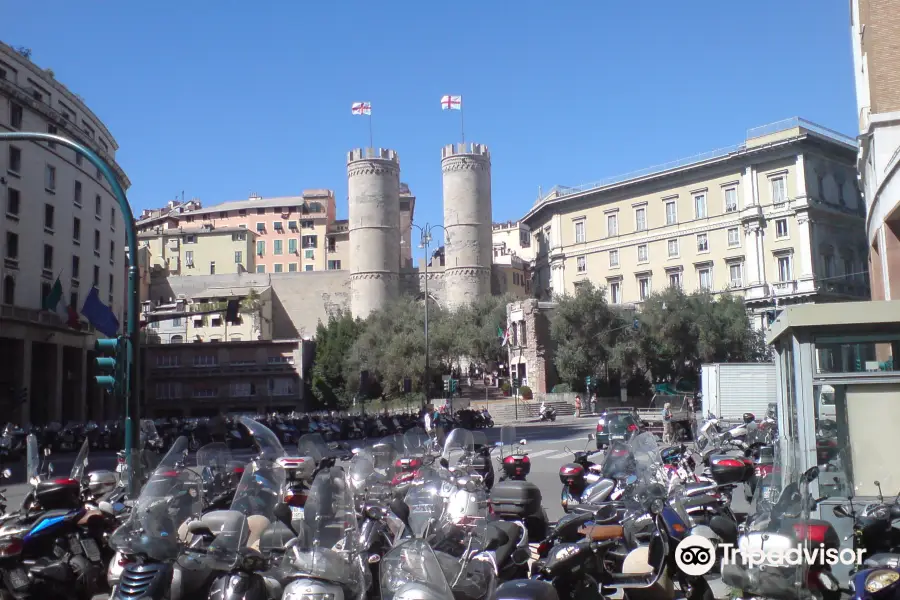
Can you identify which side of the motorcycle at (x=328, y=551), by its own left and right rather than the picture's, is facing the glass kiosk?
left

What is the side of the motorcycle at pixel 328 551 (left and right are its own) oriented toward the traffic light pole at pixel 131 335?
back

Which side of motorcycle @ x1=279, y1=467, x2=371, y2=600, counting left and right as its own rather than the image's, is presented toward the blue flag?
back

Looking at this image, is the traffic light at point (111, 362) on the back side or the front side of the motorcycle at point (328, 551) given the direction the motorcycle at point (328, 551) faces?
on the back side

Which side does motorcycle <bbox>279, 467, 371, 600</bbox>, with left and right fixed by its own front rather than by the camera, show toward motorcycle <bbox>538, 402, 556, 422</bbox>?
back

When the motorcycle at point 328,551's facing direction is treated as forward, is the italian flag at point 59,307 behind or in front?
behind

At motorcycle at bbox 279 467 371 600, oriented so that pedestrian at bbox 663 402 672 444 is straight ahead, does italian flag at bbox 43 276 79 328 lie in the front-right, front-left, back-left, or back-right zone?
front-left

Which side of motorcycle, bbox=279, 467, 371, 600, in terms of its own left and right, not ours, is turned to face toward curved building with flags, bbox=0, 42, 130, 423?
back

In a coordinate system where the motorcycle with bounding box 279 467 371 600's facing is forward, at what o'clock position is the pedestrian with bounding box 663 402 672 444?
The pedestrian is roughly at 7 o'clock from the motorcycle.

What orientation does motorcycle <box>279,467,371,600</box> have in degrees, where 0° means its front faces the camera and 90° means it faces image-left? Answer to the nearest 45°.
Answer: approximately 0°

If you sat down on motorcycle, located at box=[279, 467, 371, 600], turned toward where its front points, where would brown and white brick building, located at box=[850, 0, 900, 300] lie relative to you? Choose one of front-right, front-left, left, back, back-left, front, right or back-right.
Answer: back-left

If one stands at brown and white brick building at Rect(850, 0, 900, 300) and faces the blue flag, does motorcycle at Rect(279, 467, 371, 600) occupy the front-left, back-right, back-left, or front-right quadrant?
front-left

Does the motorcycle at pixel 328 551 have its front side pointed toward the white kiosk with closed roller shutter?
no
